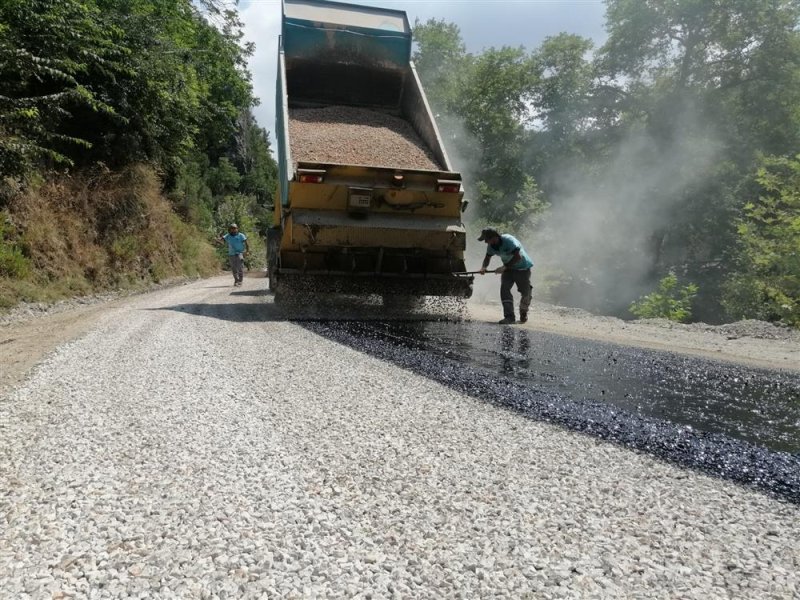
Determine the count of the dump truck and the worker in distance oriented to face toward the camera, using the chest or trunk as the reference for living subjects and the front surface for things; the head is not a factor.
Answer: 1

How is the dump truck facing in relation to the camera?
away from the camera

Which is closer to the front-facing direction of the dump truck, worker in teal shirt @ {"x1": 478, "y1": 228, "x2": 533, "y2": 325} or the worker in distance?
the worker in distance

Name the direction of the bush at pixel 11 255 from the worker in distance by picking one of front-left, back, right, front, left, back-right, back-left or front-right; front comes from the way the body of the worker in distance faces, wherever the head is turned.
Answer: front-right

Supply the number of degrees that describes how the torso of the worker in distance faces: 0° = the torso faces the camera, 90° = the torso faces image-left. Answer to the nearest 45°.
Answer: approximately 0°

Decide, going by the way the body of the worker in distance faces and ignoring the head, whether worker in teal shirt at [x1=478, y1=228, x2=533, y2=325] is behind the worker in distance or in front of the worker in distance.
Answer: in front

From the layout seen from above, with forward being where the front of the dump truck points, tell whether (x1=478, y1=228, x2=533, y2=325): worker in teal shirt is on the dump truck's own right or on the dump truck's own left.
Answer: on the dump truck's own right

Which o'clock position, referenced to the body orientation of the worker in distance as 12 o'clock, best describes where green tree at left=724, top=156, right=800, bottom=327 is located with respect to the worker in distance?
The green tree is roughly at 10 o'clock from the worker in distance.

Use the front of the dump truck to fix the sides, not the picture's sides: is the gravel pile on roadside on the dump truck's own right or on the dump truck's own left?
on the dump truck's own right

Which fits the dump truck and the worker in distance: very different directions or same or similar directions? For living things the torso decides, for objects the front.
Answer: very different directions

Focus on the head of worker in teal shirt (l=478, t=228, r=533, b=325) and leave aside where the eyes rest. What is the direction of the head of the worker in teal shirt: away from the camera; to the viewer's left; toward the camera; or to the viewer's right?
to the viewer's left
